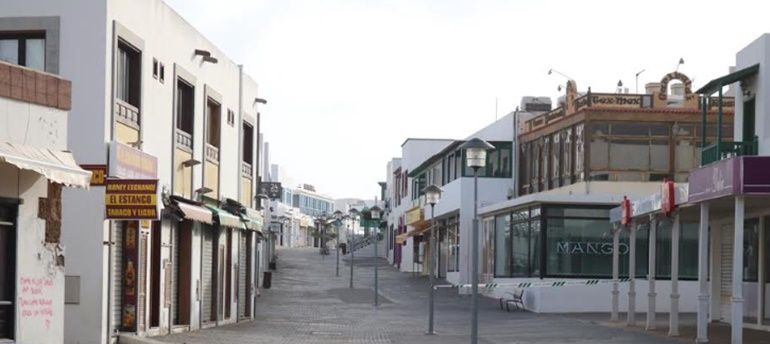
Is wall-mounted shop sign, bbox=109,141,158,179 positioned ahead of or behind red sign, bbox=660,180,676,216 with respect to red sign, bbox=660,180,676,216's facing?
ahead

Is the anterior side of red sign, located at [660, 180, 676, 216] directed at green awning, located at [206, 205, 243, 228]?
no

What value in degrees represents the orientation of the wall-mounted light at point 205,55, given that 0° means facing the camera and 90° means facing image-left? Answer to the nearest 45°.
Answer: approximately 270°

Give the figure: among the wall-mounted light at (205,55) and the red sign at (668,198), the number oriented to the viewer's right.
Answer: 1

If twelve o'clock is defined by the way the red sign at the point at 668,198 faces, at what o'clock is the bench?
The bench is roughly at 4 o'clock from the red sign.

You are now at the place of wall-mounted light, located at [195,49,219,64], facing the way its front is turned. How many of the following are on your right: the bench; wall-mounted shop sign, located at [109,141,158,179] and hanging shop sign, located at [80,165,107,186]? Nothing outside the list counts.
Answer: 2

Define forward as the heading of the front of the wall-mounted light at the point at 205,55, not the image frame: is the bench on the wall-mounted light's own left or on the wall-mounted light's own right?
on the wall-mounted light's own left

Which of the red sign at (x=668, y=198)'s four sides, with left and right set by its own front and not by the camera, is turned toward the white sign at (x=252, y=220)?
right

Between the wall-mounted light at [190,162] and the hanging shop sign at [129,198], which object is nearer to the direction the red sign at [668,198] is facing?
the hanging shop sign

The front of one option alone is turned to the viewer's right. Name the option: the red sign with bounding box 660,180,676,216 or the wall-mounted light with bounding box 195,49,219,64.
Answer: the wall-mounted light

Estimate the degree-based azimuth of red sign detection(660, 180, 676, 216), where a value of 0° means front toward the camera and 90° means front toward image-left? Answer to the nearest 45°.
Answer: approximately 45°

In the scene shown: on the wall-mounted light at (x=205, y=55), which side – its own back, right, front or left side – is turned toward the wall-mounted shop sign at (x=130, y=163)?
right

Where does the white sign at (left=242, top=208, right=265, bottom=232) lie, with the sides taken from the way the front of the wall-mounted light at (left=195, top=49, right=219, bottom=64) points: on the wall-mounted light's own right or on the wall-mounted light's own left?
on the wall-mounted light's own left

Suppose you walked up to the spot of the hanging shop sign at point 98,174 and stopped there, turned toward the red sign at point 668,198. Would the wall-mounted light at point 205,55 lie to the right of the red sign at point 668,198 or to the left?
left
